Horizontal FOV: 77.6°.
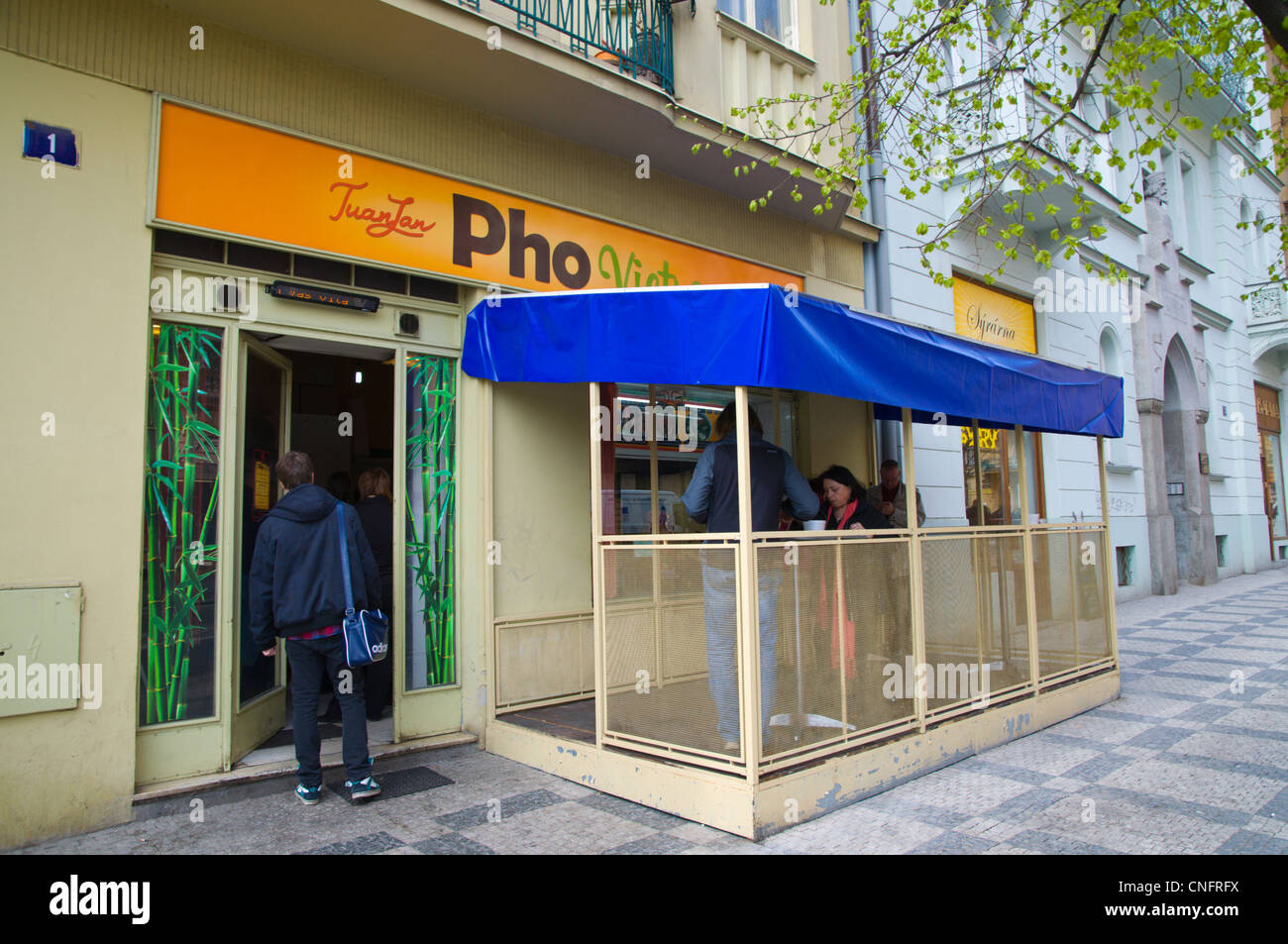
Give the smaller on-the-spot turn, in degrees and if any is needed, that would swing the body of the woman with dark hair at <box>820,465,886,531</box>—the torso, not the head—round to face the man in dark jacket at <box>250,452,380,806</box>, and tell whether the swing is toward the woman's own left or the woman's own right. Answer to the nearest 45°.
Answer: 0° — they already face them

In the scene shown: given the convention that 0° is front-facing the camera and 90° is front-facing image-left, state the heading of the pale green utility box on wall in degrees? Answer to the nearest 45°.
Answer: approximately 0°

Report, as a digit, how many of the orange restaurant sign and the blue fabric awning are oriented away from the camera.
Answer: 0

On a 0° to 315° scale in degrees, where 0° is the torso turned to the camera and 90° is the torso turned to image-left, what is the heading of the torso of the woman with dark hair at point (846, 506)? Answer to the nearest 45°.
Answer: approximately 45°

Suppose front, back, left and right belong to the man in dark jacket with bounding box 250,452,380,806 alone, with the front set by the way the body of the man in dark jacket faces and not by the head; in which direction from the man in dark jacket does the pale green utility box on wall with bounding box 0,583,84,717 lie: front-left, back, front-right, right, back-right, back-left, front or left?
left

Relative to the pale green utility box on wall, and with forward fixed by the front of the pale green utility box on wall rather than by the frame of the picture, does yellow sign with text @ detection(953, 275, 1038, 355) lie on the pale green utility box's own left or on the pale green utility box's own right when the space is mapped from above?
on the pale green utility box's own left

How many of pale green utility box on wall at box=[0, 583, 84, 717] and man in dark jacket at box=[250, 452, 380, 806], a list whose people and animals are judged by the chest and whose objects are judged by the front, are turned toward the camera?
1

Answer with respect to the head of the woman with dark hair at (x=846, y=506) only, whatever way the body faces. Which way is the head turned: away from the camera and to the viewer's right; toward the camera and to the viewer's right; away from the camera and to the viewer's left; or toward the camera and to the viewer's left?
toward the camera and to the viewer's left

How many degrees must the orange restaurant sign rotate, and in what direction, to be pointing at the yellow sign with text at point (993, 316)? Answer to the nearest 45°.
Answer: approximately 90° to its left

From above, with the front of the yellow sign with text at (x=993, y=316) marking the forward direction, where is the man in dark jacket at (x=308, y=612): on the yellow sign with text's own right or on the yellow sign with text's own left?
on the yellow sign with text's own right

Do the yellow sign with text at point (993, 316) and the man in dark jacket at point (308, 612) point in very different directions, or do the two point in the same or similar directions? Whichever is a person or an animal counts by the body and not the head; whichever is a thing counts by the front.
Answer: very different directions

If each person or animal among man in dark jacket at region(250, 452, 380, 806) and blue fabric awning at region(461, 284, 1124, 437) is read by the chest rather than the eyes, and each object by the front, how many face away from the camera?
1
